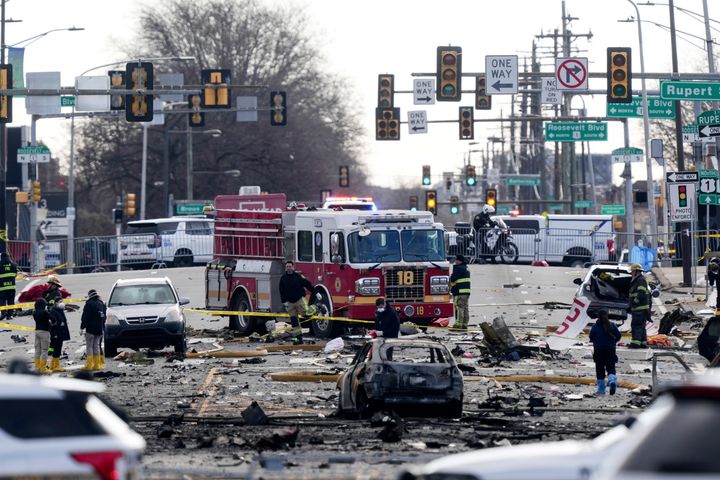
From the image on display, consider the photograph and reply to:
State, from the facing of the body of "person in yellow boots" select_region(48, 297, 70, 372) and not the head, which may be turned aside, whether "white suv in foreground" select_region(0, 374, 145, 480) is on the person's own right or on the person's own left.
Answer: on the person's own right

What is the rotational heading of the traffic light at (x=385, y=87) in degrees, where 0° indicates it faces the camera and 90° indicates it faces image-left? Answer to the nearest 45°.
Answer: approximately 0°
